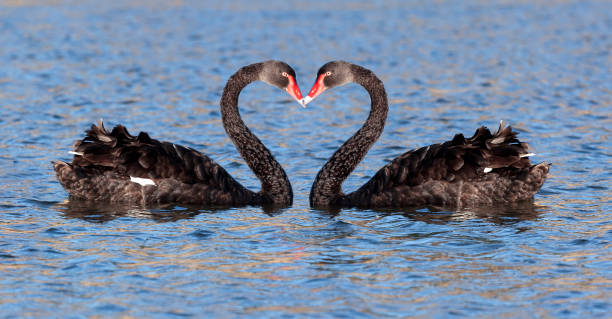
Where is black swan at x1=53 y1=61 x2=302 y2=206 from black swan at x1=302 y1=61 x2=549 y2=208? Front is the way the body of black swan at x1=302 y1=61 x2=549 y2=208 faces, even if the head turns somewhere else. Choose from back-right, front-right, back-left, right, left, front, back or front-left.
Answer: front

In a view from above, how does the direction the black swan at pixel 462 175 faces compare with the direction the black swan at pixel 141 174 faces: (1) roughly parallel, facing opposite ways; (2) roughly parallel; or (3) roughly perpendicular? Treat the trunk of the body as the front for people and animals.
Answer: roughly parallel, facing opposite ways

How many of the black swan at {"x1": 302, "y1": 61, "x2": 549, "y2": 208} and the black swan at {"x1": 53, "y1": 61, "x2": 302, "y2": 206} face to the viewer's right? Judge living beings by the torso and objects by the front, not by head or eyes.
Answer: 1

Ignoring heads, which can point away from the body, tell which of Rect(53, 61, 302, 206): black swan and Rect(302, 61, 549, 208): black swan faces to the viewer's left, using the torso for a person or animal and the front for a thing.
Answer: Rect(302, 61, 549, 208): black swan

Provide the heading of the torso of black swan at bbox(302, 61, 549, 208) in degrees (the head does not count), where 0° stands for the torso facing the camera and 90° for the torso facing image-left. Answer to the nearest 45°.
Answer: approximately 90°

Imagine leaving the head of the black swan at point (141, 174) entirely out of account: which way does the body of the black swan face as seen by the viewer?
to the viewer's right

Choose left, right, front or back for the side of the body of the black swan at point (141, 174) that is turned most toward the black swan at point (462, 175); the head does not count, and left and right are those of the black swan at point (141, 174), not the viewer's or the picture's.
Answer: front
